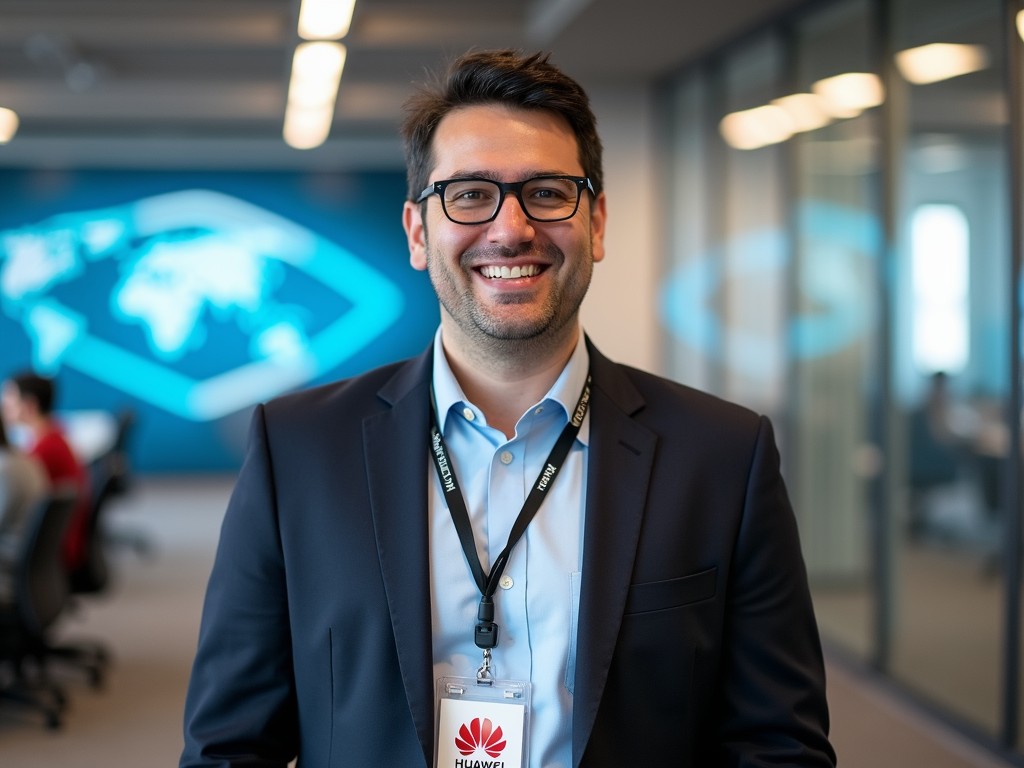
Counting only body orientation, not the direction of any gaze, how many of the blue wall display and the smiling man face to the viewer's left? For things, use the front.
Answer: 0

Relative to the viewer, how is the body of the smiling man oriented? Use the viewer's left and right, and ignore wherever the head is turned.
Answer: facing the viewer

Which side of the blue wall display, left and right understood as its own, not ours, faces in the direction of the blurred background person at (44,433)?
front

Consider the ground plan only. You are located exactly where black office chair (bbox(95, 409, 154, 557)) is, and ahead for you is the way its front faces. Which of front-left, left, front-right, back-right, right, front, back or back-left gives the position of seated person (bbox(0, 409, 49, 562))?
left

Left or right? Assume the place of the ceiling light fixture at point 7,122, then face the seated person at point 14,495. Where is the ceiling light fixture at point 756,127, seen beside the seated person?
left

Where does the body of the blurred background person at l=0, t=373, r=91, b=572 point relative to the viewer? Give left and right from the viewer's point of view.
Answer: facing to the left of the viewer

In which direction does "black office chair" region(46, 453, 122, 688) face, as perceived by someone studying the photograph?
facing to the left of the viewer

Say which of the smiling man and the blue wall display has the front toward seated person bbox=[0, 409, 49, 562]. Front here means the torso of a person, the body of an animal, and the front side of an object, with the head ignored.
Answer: the blue wall display

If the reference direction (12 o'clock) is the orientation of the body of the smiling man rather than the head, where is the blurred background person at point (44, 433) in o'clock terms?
The blurred background person is roughly at 5 o'clock from the smiling man.

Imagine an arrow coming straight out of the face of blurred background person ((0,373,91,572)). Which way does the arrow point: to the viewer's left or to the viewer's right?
to the viewer's left

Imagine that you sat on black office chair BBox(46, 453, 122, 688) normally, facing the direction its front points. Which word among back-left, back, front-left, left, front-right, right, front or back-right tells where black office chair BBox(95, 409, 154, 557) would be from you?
right

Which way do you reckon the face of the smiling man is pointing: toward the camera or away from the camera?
toward the camera

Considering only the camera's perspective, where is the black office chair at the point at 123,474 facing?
facing to the left of the viewer

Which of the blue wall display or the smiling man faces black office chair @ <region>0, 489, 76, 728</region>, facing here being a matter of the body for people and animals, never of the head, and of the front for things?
the blue wall display

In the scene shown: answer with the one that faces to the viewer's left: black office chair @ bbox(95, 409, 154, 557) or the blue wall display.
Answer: the black office chair

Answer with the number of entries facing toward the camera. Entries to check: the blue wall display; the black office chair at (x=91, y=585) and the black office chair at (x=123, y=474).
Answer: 1

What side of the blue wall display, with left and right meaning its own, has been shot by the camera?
front
